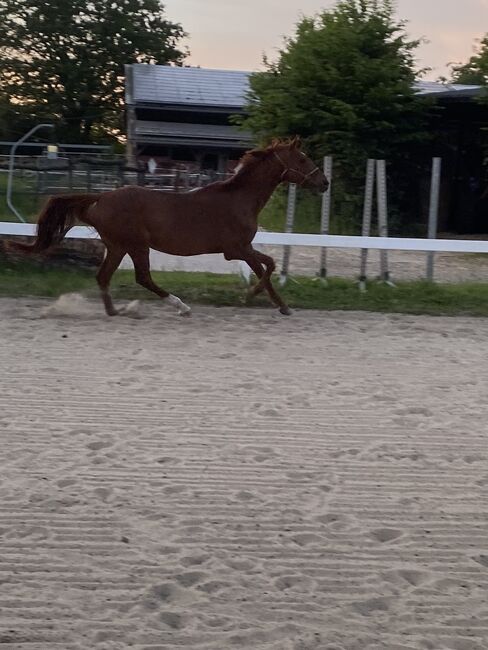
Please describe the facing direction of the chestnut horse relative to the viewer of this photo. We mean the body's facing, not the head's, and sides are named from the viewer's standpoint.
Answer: facing to the right of the viewer

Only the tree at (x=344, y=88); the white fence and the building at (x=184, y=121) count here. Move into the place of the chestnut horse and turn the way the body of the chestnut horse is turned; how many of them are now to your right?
0

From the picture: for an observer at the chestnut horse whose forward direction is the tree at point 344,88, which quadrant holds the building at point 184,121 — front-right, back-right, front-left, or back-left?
front-left

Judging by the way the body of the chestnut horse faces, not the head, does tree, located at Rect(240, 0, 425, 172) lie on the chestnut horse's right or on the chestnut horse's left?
on the chestnut horse's left

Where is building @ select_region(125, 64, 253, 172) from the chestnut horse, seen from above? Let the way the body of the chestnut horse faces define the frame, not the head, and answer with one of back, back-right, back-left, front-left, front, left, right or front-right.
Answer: left
